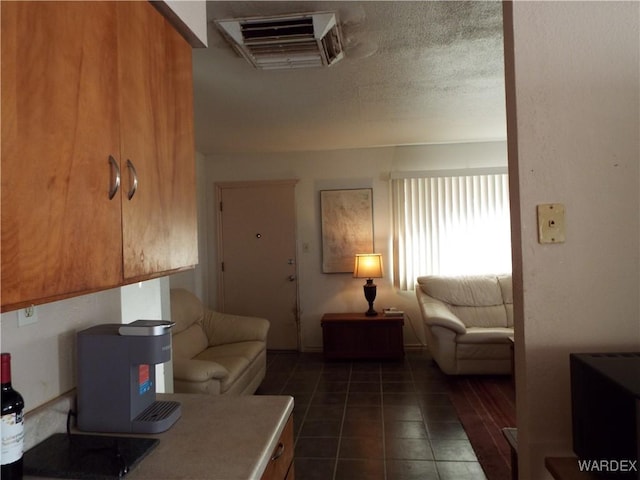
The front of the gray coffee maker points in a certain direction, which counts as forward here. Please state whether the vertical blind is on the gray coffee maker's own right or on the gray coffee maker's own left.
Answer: on the gray coffee maker's own left

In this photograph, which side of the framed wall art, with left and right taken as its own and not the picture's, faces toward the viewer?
front

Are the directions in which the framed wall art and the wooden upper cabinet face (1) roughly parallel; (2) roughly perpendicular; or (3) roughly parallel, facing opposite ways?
roughly perpendicular

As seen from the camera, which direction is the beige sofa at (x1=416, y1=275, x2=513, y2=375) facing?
toward the camera

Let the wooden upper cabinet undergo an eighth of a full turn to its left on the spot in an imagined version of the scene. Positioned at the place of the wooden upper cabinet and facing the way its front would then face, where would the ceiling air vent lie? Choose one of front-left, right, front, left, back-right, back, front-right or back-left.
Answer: front-left

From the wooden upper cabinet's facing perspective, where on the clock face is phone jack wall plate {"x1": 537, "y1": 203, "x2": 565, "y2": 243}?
The phone jack wall plate is roughly at 11 o'clock from the wooden upper cabinet.

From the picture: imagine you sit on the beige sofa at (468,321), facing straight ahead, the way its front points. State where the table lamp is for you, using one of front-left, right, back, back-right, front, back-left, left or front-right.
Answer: right

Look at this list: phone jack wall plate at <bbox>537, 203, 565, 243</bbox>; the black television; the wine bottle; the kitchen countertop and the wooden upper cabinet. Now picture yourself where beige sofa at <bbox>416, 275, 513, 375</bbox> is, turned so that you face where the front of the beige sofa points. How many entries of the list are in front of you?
5

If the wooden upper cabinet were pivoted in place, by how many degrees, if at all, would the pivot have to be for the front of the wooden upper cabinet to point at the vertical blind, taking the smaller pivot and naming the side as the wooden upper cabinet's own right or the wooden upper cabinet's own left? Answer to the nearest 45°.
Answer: approximately 90° to the wooden upper cabinet's own left

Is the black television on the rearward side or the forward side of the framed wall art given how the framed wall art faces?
on the forward side

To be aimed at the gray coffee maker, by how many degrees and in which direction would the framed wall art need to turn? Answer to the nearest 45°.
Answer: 0° — it already faces it
